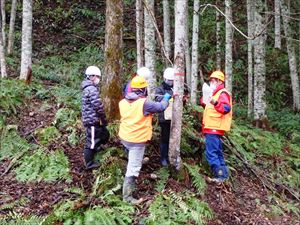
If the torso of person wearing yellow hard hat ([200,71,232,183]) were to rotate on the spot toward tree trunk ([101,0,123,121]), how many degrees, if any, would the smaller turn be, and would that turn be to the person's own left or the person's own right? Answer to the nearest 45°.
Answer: approximately 45° to the person's own right

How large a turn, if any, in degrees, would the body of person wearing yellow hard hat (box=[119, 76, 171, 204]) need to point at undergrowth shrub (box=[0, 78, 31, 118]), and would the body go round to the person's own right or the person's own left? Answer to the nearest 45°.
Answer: approximately 90° to the person's own left

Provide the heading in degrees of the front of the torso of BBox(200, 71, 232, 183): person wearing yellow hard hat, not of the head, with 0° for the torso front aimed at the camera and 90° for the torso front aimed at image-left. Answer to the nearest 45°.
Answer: approximately 45°

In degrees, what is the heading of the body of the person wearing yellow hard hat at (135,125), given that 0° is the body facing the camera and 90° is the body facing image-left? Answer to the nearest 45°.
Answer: approximately 225°

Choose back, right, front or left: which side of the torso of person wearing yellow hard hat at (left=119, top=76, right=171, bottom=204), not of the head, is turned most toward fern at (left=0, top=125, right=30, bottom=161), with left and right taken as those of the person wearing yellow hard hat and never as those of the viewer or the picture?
left

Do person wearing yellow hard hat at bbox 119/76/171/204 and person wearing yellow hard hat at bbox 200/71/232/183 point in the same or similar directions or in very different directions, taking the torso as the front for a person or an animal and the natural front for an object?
very different directions

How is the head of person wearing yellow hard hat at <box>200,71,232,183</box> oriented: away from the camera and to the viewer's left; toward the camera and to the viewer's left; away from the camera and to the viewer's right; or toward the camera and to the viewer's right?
toward the camera and to the viewer's left
